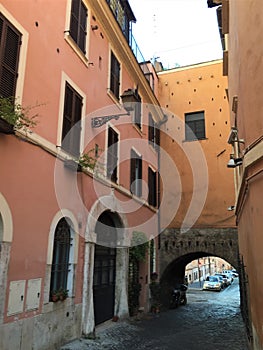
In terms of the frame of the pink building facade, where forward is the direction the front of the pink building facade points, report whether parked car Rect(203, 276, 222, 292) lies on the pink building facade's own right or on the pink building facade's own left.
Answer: on the pink building facade's own left

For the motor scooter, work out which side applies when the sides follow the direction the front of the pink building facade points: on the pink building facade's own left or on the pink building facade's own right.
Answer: on the pink building facade's own left

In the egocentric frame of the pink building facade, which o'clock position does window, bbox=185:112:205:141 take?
The window is roughly at 9 o'clock from the pink building facade.

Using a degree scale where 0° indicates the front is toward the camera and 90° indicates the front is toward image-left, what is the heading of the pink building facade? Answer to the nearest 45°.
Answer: approximately 315°
